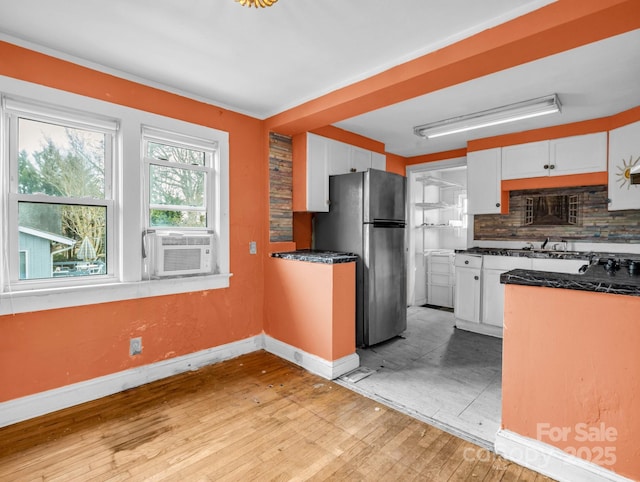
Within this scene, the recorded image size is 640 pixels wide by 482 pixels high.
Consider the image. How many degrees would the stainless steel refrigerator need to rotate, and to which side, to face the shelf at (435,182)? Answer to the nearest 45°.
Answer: approximately 90° to its left

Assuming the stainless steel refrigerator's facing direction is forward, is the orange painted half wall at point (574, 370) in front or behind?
in front

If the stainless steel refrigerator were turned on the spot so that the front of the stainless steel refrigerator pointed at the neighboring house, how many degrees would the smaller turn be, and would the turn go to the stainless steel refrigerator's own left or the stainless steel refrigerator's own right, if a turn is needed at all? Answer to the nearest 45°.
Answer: approximately 90° to the stainless steel refrigerator's own right

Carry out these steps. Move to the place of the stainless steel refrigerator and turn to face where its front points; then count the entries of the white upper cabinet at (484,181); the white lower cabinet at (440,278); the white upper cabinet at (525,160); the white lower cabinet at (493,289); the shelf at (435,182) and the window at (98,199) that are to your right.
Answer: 1

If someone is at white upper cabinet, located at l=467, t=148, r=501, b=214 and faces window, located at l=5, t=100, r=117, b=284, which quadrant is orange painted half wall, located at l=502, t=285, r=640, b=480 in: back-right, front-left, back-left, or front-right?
front-left

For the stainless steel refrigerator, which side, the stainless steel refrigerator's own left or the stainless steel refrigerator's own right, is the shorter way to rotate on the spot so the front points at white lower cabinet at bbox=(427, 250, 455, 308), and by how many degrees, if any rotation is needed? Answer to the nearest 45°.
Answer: approximately 90° to the stainless steel refrigerator's own left

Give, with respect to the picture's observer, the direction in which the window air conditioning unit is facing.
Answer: facing the viewer and to the right of the viewer

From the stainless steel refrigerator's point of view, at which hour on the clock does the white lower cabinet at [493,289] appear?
The white lower cabinet is roughly at 10 o'clock from the stainless steel refrigerator.

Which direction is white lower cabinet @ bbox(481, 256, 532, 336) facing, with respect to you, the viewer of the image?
facing the viewer

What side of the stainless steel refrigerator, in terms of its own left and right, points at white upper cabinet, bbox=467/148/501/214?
left

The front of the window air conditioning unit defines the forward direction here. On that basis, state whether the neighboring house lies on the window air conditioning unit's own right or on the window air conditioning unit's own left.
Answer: on the window air conditioning unit's own right

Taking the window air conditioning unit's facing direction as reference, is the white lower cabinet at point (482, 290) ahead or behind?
ahead

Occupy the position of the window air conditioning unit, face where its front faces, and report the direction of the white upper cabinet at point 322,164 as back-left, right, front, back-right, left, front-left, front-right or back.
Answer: front-left

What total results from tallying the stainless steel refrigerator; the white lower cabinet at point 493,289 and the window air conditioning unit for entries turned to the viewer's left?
0
